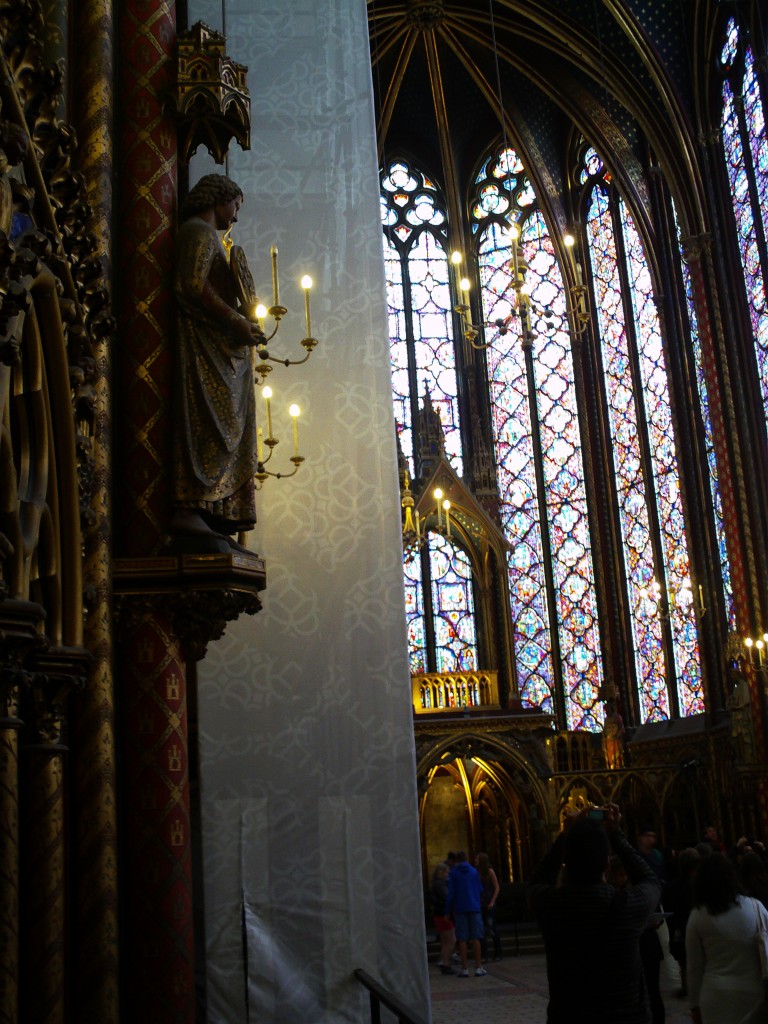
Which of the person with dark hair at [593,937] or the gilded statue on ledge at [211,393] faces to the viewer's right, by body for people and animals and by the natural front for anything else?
the gilded statue on ledge

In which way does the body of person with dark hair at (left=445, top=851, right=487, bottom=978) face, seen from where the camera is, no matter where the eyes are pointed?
away from the camera

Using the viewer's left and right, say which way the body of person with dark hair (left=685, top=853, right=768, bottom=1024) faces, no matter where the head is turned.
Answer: facing away from the viewer

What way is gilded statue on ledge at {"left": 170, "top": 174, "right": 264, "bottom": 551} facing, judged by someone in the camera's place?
facing to the right of the viewer

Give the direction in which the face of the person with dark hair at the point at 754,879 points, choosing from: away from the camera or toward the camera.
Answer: away from the camera

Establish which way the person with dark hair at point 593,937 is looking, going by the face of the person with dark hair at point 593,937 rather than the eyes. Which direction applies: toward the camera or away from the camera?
away from the camera

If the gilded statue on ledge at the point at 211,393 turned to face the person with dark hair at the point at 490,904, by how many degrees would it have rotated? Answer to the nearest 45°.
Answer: approximately 90° to its left

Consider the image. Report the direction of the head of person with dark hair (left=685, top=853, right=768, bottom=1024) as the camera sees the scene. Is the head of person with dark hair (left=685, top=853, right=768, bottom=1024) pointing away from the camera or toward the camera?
away from the camera

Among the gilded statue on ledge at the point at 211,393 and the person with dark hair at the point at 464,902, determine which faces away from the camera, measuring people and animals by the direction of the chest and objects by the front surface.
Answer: the person with dark hair

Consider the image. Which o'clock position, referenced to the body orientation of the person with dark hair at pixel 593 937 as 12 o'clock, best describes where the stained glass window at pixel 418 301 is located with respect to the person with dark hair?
The stained glass window is roughly at 12 o'clock from the person with dark hair.

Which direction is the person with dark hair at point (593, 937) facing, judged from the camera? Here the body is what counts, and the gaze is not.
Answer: away from the camera
